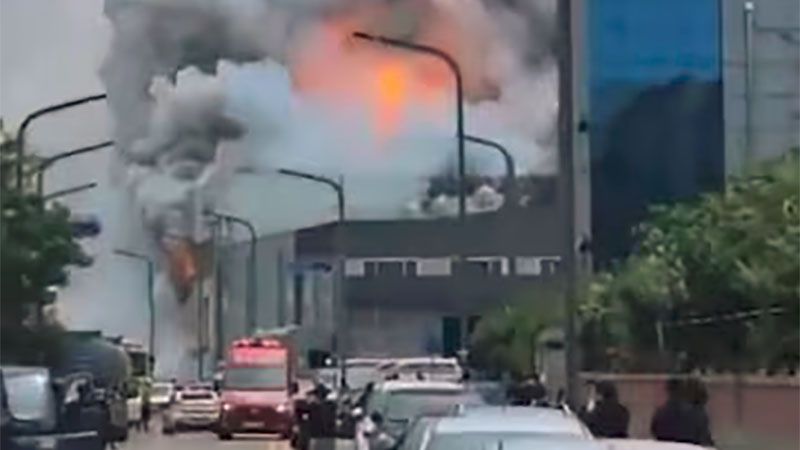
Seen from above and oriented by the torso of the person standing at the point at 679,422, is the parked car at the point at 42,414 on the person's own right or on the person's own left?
on the person's own left

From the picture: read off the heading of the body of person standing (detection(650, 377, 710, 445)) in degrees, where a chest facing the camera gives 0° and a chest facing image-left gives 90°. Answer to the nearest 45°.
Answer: approximately 180°

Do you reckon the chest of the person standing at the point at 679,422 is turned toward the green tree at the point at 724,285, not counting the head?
yes

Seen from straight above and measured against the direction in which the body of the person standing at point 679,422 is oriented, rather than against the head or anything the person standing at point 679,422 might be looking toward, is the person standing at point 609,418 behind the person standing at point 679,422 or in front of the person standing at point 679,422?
in front

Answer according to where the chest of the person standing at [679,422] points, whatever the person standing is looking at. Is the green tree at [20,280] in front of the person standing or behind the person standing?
in front

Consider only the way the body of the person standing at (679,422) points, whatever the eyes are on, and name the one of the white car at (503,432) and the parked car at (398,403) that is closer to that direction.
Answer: the parked car
